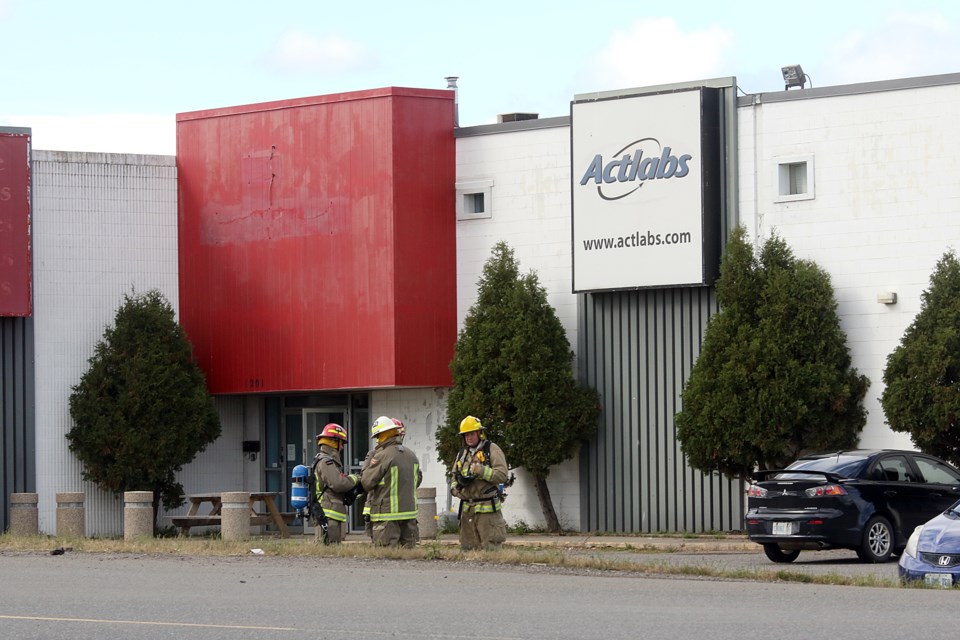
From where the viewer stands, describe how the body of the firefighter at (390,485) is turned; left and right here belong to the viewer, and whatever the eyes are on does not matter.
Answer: facing away from the viewer and to the left of the viewer

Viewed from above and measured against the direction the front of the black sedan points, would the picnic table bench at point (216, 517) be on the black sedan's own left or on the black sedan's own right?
on the black sedan's own left

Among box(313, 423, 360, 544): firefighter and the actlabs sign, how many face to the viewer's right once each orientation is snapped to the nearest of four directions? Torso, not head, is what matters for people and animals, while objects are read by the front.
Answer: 1

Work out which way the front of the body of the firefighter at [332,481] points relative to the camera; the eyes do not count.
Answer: to the viewer's right

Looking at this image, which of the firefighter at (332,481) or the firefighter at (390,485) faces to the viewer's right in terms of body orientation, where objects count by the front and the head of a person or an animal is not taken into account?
the firefighter at (332,481)

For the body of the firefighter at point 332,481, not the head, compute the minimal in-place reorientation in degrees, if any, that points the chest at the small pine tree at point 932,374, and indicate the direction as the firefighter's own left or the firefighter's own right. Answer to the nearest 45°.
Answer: approximately 45° to the firefighter's own left

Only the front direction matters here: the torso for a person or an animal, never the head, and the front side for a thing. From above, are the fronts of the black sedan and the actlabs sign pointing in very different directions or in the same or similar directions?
very different directions

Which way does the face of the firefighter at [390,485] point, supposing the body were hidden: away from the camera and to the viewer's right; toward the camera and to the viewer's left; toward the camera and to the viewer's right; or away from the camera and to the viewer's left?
away from the camera and to the viewer's left

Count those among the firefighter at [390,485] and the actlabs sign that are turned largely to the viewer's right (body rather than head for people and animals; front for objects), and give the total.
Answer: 0

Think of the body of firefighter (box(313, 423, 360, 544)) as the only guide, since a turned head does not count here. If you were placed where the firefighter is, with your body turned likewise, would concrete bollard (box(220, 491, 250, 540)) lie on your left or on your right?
on your left

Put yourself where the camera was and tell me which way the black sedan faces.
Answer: facing away from the viewer and to the right of the viewer

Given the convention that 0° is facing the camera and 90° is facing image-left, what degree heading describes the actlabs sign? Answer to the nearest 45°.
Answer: approximately 45°
